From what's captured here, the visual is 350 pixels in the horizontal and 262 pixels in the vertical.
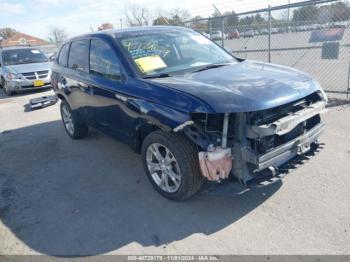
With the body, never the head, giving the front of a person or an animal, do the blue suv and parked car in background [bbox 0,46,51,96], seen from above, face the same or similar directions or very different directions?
same or similar directions

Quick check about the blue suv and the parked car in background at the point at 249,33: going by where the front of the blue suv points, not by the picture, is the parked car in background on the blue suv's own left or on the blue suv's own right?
on the blue suv's own left

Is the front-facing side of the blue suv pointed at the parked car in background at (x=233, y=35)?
no

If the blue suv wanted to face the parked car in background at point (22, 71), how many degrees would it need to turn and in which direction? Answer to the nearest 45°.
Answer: approximately 180°

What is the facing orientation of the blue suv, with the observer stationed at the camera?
facing the viewer and to the right of the viewer

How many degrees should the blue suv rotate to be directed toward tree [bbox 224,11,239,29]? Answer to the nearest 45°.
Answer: approximately 135° to its left

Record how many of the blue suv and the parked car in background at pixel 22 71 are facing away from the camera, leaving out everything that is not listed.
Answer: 0
